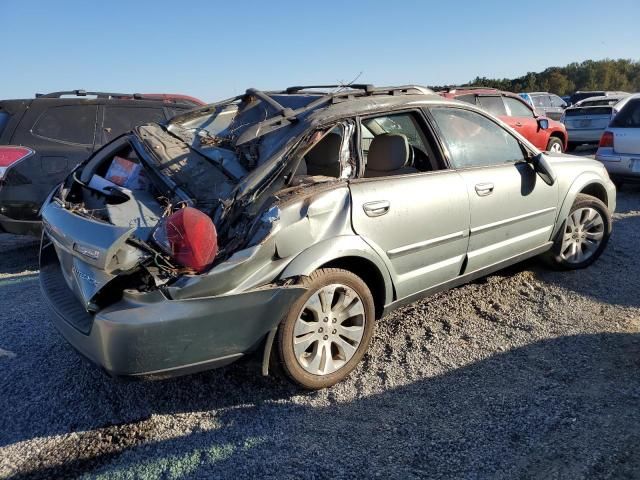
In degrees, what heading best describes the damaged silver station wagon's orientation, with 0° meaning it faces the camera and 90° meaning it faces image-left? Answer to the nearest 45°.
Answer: approximately 225°

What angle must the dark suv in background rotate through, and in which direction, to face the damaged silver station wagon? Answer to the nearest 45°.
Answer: approximately 90° to its right

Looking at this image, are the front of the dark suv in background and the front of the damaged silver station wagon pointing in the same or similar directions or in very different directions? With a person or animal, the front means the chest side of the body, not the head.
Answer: same or similar directions

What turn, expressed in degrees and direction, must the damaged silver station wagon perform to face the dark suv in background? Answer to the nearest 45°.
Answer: approximately 90° to its left

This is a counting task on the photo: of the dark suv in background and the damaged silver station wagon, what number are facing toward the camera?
0

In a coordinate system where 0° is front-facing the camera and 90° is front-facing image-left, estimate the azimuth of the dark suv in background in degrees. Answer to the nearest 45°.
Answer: approximately 225°
